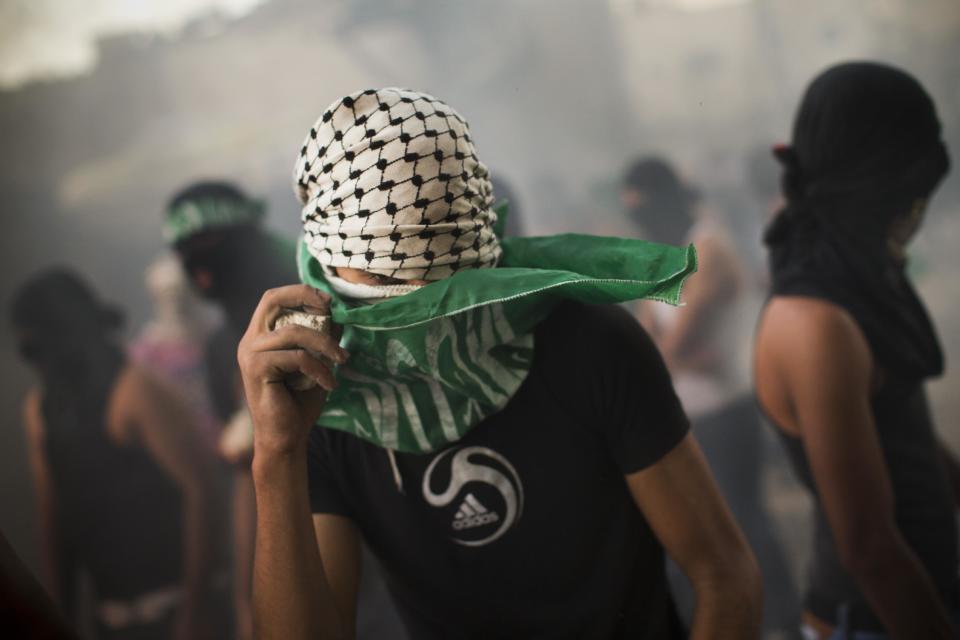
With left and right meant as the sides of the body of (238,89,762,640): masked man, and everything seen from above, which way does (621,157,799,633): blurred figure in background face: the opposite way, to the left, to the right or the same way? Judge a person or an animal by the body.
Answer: to the right

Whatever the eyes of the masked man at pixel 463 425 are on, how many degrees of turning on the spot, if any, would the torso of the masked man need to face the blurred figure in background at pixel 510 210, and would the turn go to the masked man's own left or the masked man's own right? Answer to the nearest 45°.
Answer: approximately 180°

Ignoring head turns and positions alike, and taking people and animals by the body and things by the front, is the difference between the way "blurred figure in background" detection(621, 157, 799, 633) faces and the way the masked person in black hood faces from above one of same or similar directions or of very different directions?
very different directions

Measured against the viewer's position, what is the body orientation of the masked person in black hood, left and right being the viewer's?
facing to the right of the viewer

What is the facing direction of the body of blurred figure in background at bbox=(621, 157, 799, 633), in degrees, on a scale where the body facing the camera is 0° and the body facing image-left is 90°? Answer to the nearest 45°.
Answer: approximately 90°

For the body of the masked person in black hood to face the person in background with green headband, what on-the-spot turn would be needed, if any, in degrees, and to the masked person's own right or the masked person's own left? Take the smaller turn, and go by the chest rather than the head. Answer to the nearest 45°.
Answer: approximately 180°
